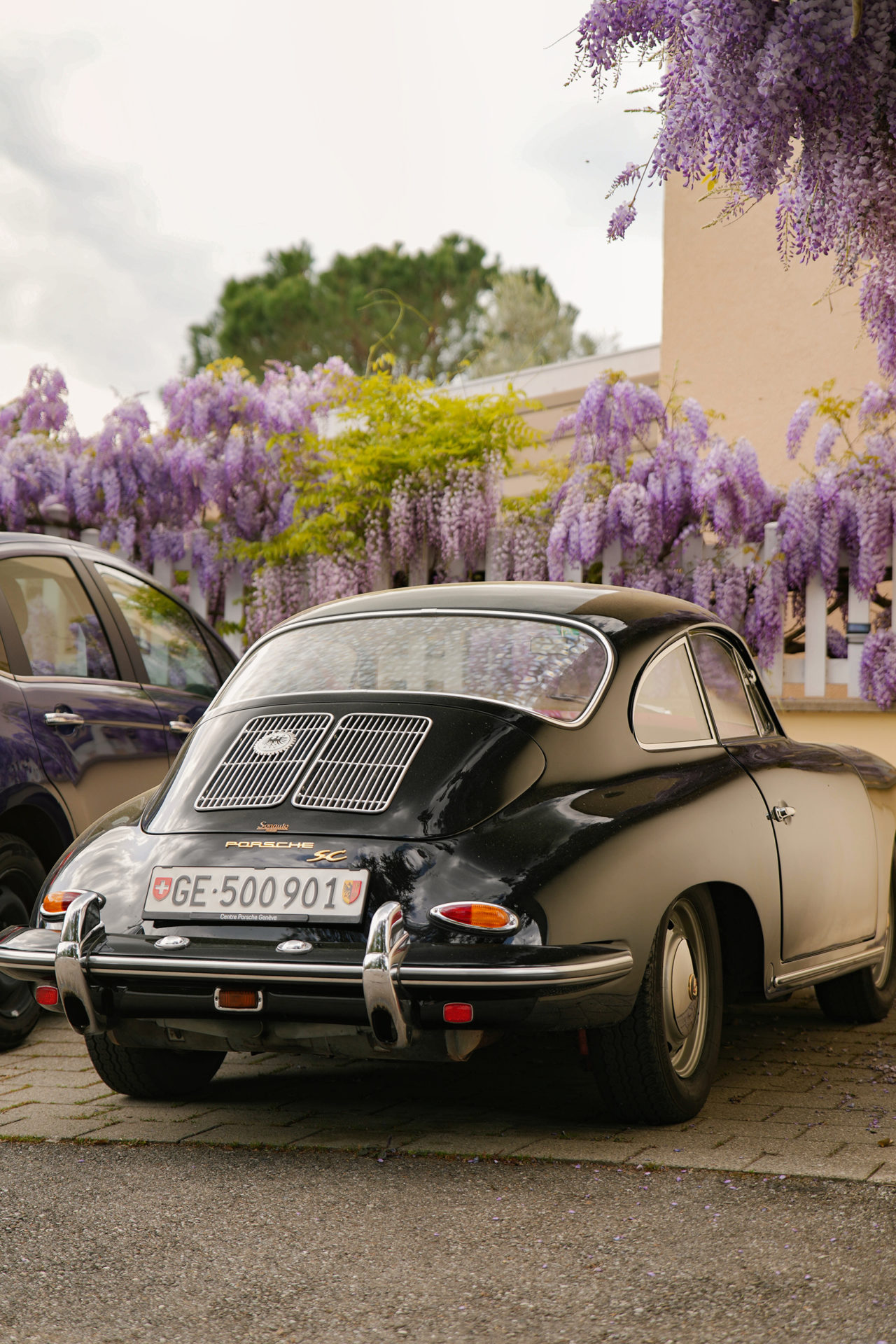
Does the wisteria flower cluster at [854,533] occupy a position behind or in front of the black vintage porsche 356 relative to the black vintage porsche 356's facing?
in front

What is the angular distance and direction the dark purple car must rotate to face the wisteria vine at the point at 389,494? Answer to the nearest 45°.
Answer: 0° — it already faces it

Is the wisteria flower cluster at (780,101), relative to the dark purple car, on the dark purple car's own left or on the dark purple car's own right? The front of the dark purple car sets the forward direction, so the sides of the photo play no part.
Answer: on the dark purple car's own right

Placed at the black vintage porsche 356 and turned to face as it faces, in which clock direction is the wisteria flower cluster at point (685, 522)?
The wisteria flower cluster is roughly at 11 o'clock from the black vintage porsche 356.

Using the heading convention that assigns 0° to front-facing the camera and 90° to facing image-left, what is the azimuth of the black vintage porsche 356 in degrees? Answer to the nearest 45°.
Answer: approximately 225°

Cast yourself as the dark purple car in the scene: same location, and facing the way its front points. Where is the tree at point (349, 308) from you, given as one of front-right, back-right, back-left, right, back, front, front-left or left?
front-left

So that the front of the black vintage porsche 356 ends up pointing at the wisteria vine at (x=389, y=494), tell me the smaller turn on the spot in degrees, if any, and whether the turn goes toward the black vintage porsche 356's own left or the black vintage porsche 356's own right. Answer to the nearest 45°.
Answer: approximately 45° to the black vintage porsche 356's own left

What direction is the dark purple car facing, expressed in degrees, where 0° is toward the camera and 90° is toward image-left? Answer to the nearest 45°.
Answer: approximately 225°

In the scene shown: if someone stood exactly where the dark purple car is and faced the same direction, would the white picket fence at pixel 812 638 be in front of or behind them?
in front
